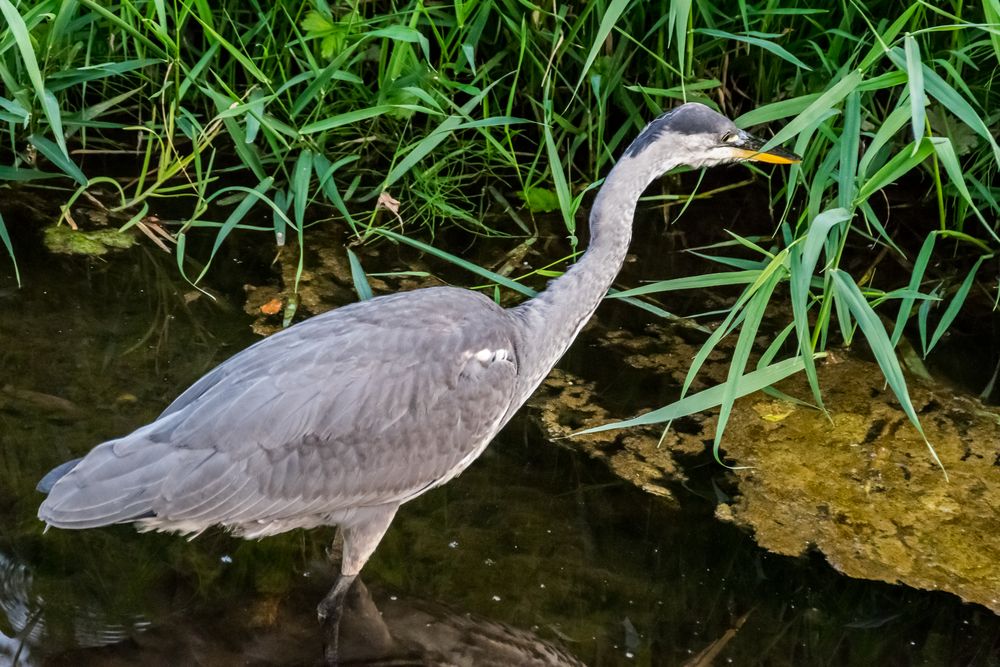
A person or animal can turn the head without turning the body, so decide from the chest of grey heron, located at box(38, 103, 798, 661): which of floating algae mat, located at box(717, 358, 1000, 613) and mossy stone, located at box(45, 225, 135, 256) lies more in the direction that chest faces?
the floating algae mat

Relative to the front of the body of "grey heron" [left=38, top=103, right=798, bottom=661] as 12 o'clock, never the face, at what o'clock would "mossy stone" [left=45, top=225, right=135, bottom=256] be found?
The mossy stone is roughly at 8 o'clock from the grey heron.

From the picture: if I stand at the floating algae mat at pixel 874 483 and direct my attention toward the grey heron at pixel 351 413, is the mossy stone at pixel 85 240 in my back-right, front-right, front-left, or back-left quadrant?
front-right

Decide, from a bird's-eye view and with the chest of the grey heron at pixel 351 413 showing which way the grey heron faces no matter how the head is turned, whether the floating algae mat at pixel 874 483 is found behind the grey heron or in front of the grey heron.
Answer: in front

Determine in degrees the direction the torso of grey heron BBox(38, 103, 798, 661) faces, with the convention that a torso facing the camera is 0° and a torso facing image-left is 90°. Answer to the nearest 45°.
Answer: approximately 270°

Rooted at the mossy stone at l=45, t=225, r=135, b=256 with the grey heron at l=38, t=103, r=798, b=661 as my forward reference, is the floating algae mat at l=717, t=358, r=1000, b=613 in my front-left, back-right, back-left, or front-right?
front-left
